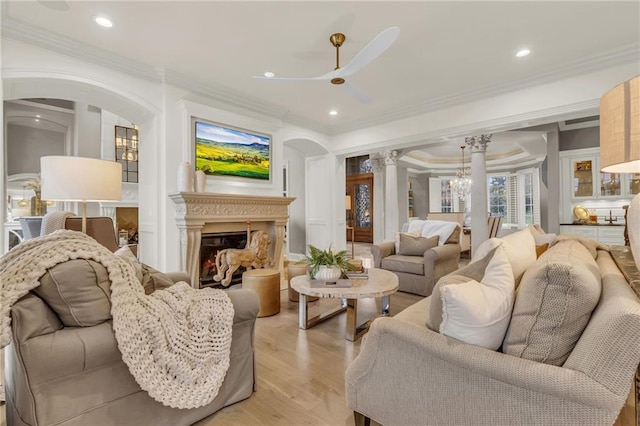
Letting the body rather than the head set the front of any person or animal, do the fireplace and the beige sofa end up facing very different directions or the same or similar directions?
very different directions

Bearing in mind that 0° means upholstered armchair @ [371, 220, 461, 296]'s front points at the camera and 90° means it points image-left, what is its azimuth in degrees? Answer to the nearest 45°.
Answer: approximately 45°

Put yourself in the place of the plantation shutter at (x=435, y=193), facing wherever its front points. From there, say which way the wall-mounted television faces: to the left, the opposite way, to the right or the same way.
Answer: to the left

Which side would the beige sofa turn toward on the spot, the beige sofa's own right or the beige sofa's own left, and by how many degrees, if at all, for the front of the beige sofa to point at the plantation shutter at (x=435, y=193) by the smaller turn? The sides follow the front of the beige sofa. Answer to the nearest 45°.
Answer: approximately 90° to the beige sofa's own right

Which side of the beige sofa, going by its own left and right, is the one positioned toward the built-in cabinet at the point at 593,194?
right

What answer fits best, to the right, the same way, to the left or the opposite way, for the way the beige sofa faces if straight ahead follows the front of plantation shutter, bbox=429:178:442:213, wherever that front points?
to the right

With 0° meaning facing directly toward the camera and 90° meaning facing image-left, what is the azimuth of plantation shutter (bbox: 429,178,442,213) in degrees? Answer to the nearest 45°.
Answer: approximately 0°

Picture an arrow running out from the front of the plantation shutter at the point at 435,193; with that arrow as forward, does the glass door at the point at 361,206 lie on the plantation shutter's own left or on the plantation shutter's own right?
on the plantation shutter's own right

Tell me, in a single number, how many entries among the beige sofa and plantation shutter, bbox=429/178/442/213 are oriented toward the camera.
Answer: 1

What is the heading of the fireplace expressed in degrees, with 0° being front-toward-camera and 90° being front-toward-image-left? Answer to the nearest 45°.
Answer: approximately 315°

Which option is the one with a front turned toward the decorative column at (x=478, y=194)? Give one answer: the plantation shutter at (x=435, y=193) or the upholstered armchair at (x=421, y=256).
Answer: the plantation shutter

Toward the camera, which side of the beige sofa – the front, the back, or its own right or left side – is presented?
left

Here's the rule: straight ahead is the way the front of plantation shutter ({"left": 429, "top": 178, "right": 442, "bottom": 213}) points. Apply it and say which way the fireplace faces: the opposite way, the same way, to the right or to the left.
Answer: to the left
